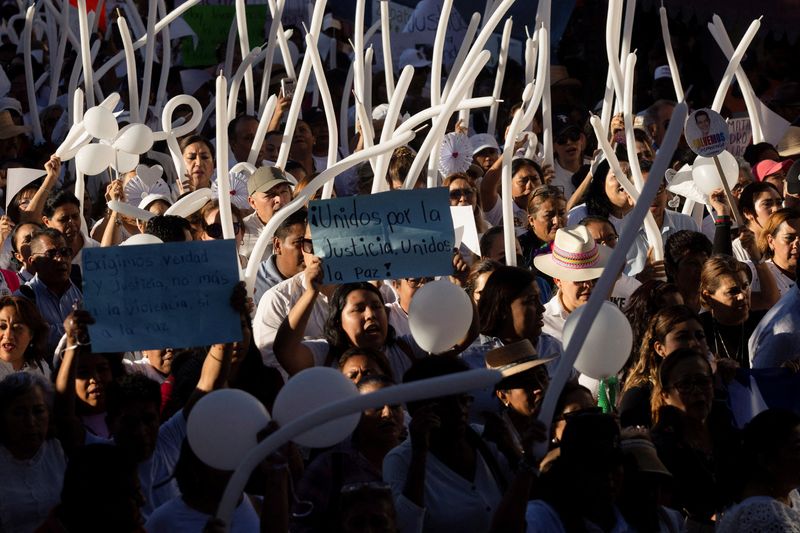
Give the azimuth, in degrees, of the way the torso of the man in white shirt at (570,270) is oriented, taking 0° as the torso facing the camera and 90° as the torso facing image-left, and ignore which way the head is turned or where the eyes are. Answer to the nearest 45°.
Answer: approximately 315°

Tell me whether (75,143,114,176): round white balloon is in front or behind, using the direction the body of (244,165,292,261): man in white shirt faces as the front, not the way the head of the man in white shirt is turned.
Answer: behind

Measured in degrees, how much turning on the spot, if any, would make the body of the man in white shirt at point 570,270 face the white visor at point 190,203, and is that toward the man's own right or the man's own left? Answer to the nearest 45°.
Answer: approximately 135° to the man's own right

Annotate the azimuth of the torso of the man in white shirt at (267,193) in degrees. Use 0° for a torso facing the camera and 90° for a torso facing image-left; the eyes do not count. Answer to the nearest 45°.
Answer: approximately 315°

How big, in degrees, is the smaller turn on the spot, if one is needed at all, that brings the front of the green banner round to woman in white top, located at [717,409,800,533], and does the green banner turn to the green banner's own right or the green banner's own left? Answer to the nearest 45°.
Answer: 0° — it already faces them

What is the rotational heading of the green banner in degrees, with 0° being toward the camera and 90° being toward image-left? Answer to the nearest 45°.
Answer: approximately 0°
